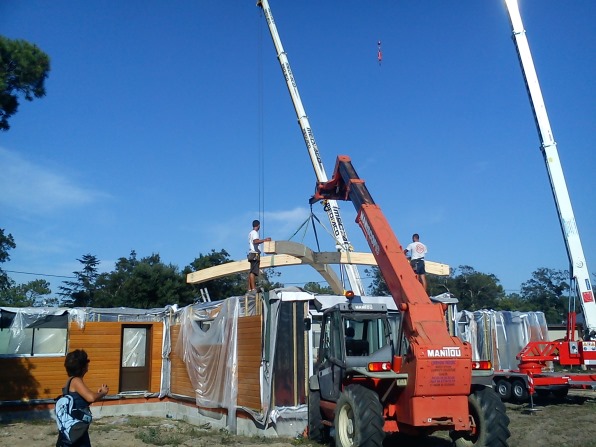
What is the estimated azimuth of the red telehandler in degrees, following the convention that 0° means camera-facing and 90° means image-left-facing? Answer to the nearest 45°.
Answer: approximately 135°

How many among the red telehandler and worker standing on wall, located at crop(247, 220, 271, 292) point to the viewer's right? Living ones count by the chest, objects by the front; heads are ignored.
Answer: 1

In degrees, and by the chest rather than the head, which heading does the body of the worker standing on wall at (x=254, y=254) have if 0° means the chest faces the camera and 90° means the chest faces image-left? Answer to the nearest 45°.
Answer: approximately 270°

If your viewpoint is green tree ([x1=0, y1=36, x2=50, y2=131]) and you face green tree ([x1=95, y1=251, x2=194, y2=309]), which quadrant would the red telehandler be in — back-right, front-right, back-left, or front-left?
back-right

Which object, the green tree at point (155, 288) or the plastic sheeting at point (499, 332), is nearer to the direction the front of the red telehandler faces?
the green tree

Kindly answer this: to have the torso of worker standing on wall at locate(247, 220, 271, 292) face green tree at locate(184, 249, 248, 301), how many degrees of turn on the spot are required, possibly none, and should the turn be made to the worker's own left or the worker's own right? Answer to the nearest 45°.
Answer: approximately 90° to the worker's own left

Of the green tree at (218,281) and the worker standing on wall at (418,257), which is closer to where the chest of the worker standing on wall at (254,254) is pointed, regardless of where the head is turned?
the worker standing on wall

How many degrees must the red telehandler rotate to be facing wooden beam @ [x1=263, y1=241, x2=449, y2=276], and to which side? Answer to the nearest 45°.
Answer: approximately 45° to its right
